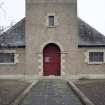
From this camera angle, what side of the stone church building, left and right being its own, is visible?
front
